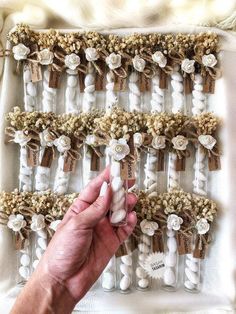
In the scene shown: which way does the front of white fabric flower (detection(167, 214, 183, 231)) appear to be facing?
toward the camera
